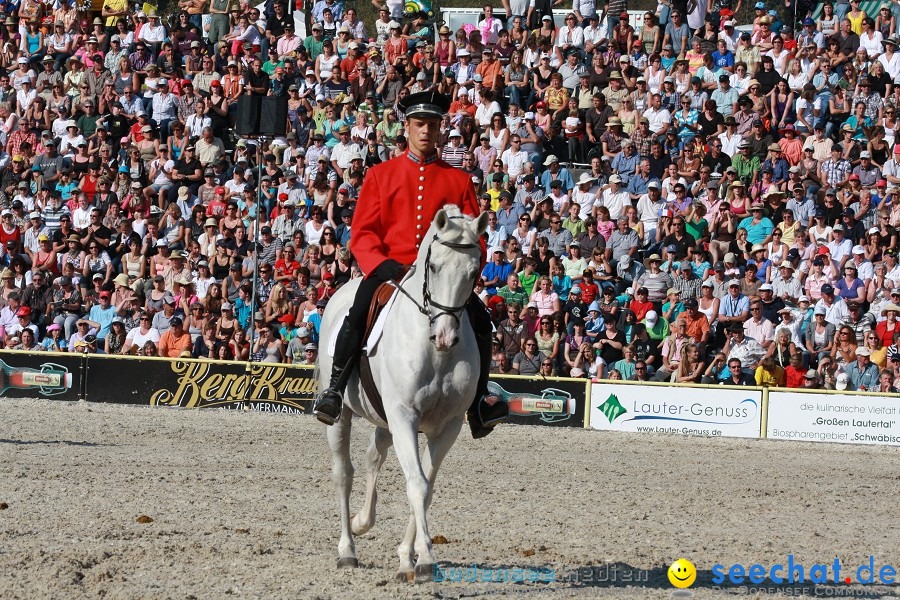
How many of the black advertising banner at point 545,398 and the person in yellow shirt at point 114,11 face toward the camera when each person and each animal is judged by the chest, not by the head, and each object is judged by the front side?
2

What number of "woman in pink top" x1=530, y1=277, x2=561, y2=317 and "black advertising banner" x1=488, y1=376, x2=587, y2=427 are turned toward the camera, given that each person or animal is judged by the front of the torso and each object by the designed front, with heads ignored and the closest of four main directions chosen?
2

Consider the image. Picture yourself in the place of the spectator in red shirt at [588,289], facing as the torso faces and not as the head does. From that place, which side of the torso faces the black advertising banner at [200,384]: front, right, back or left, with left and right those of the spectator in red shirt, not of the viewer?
right

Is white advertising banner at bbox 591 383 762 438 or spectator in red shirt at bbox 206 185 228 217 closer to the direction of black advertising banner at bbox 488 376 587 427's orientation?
the white advertising banner

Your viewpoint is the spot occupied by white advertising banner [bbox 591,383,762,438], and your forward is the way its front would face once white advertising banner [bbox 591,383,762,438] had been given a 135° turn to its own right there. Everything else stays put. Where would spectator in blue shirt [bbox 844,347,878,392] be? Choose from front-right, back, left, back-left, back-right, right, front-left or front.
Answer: back-right

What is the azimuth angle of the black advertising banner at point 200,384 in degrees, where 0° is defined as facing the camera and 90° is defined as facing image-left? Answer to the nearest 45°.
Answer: approximately 0°

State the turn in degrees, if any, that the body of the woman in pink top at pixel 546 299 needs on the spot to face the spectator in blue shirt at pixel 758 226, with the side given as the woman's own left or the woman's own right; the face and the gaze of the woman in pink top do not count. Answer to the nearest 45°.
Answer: approximately 90° to the woman's own left

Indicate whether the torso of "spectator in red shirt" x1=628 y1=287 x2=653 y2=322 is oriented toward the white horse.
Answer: yes

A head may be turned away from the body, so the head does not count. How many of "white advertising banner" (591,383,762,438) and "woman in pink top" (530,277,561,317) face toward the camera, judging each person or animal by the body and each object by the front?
2
